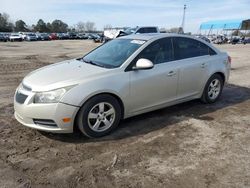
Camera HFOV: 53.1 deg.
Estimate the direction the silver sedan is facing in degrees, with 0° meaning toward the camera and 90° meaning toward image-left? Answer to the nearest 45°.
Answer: approximately 45°
